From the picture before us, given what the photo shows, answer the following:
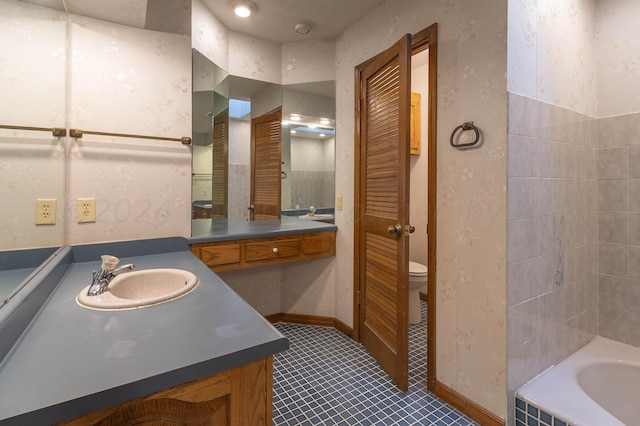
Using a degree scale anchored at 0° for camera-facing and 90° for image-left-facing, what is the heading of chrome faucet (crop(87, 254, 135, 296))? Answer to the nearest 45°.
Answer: approximately 270°

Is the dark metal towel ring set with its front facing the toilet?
no

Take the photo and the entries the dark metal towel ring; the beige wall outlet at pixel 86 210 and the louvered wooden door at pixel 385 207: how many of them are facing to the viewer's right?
0

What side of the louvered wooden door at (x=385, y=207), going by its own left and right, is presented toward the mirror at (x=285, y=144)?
right

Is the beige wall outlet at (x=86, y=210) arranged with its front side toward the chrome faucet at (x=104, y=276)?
yes

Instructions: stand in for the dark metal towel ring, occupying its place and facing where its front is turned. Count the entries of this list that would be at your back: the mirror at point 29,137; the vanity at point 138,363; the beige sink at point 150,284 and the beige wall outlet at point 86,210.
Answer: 0

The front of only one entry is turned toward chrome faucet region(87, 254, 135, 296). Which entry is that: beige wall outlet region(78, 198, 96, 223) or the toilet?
the beige wall outlet

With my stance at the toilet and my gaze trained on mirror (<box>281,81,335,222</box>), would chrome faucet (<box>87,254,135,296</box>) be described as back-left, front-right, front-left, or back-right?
front-left

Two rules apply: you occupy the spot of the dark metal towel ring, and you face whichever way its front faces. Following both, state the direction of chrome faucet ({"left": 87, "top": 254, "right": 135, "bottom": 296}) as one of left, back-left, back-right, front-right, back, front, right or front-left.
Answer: front

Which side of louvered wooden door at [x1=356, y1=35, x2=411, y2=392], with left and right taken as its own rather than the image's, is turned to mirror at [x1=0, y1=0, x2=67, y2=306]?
front

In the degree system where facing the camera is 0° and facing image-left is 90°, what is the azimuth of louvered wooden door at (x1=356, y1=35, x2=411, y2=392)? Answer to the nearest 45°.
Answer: approximately 45°

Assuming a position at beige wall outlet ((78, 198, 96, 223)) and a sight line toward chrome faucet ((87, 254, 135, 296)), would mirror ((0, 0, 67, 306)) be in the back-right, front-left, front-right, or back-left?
front-right

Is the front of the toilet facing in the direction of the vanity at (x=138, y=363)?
no
